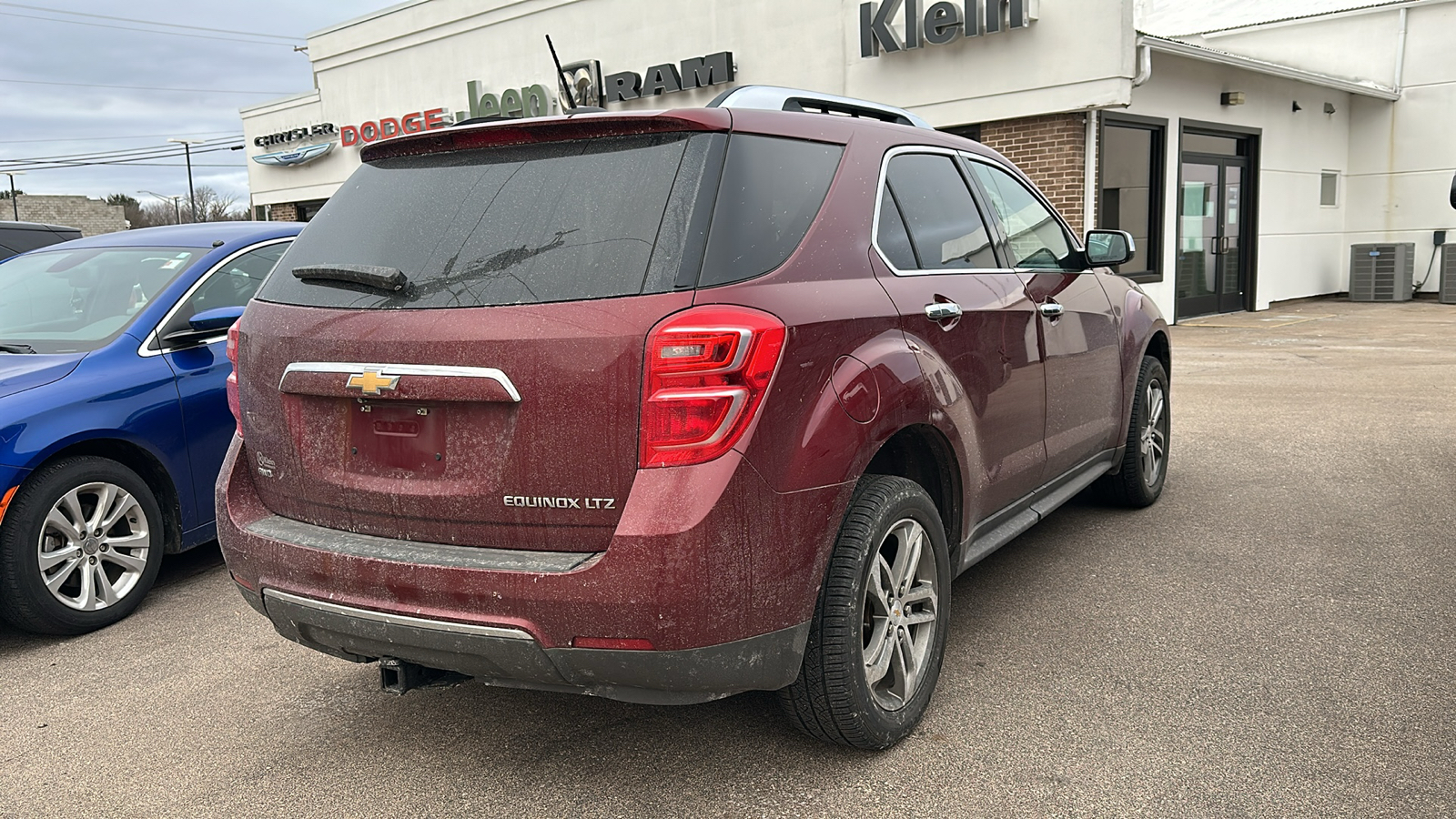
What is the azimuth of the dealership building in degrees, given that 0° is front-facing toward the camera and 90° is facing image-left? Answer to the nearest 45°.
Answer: approximately 45°

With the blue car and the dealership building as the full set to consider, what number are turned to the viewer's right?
0

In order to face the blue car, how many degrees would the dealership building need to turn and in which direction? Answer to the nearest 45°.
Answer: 0° — it already faces it

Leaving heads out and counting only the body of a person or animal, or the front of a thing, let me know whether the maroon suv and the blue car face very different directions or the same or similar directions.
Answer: very different directions

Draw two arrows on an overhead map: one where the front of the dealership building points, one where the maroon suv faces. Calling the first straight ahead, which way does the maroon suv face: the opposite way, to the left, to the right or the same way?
the opposite way

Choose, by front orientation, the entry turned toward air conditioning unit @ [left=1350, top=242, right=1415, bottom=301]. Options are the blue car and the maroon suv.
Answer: the maroon suv

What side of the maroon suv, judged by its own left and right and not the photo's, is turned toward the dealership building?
front

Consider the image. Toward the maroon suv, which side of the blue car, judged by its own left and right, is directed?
left

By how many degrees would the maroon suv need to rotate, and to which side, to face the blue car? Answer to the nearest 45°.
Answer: approximately 90° to its left

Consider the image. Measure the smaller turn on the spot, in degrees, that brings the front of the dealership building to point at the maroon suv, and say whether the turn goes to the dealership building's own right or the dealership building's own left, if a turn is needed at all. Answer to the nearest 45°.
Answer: approximately 45° to the dealership building's own left

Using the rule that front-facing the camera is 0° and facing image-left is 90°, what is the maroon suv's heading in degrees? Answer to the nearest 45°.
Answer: approximately 225°

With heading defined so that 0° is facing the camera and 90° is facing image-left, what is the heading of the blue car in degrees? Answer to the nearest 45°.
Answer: approximately 45°
